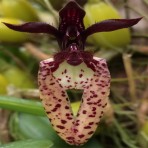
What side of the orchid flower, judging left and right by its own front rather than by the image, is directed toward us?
front
